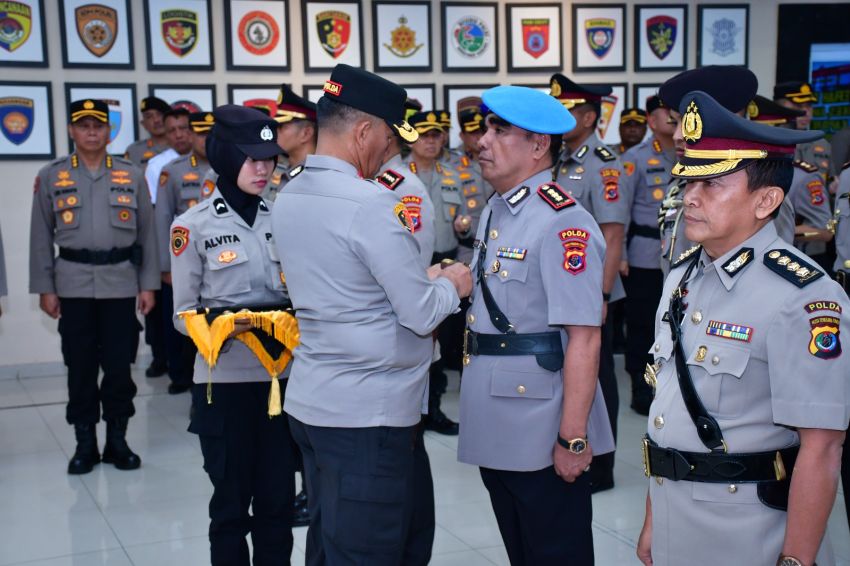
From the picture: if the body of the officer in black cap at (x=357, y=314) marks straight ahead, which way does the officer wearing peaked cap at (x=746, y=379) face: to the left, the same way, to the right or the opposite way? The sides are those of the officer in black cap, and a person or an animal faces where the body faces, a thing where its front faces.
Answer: the opposite way

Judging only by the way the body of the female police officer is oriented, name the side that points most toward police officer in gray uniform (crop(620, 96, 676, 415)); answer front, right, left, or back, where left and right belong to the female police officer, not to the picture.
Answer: left

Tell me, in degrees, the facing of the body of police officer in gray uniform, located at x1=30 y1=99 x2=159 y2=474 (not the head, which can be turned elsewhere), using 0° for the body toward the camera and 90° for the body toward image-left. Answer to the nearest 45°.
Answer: approximately 0°

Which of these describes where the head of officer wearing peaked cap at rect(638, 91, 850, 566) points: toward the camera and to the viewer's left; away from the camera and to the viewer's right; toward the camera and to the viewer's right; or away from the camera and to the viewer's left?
toward the camera and to the viewer's left

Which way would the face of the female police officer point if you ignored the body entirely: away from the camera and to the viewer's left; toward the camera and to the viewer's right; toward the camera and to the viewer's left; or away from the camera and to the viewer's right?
toward the camera and to the viewer's right

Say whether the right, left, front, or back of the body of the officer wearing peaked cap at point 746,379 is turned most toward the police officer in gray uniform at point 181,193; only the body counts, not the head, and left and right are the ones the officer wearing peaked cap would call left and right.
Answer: right

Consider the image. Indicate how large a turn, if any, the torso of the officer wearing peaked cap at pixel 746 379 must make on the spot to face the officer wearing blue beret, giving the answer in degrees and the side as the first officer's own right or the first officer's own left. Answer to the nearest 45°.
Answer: approximately 90° to the first officer's own right

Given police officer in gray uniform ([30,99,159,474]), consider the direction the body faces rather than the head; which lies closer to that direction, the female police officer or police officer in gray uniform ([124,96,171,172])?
the female police officer

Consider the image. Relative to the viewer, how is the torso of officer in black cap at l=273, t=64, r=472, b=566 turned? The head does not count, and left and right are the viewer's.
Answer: facing away from the viewer and to the right of the viewer

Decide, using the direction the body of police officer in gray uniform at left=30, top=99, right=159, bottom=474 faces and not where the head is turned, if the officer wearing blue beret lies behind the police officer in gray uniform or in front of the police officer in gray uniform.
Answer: in front

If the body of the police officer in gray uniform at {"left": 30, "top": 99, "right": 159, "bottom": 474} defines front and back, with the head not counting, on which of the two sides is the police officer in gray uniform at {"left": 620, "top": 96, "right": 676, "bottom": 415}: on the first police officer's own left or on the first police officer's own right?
on the first police officer's own left
